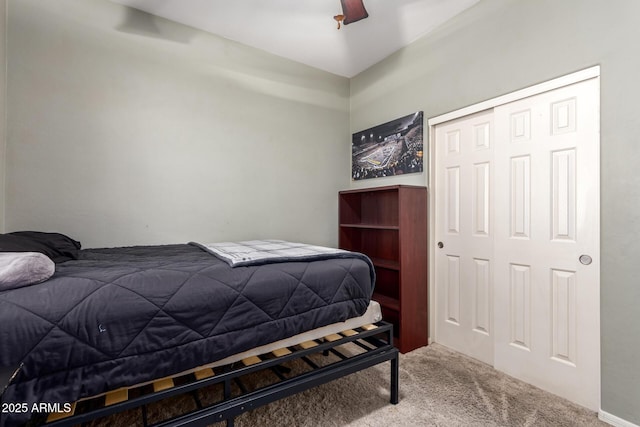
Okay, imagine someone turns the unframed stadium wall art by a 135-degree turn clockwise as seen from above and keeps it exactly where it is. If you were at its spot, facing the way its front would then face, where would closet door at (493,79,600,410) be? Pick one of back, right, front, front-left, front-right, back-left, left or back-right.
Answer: back-right

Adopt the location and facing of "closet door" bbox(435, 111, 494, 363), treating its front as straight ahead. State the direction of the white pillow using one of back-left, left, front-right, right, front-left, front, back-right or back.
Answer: front

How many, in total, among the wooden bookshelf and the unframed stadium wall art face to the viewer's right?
0

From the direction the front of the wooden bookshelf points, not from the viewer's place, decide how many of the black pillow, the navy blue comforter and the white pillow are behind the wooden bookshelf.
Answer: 0

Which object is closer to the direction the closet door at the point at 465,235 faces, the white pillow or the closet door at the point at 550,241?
the white pillow

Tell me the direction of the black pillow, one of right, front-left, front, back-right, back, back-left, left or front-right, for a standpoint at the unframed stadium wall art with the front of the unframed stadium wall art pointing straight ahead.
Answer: front

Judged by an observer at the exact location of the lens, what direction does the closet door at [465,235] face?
facing the viewer and to the left of the viewer

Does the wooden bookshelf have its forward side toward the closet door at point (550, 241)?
no

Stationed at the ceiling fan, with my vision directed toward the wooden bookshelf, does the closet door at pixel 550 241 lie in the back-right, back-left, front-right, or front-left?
front-right

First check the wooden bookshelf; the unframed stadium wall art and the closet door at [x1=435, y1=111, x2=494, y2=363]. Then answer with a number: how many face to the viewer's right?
0

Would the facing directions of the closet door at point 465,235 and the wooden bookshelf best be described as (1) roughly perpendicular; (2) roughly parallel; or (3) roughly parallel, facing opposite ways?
roughly parallel

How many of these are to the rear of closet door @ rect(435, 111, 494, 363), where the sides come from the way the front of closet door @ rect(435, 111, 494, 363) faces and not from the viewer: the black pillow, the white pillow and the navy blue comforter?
0

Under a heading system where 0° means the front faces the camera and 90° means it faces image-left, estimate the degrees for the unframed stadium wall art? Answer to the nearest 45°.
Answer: approximately 45°

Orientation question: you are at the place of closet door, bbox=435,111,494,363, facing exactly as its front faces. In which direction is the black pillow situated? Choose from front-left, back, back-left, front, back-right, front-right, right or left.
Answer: front

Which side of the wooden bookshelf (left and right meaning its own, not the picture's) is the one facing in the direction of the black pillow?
front

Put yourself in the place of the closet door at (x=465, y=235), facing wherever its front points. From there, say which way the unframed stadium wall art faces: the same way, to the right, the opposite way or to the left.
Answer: the same way

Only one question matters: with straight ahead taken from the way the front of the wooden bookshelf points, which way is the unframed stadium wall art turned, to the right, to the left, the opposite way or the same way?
the same way

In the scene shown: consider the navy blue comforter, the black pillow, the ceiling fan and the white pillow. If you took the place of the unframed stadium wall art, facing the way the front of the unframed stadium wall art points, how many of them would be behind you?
0
